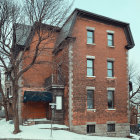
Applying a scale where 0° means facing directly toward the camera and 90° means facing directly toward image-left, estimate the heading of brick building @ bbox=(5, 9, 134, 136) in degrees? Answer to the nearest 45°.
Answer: approximately 45°
